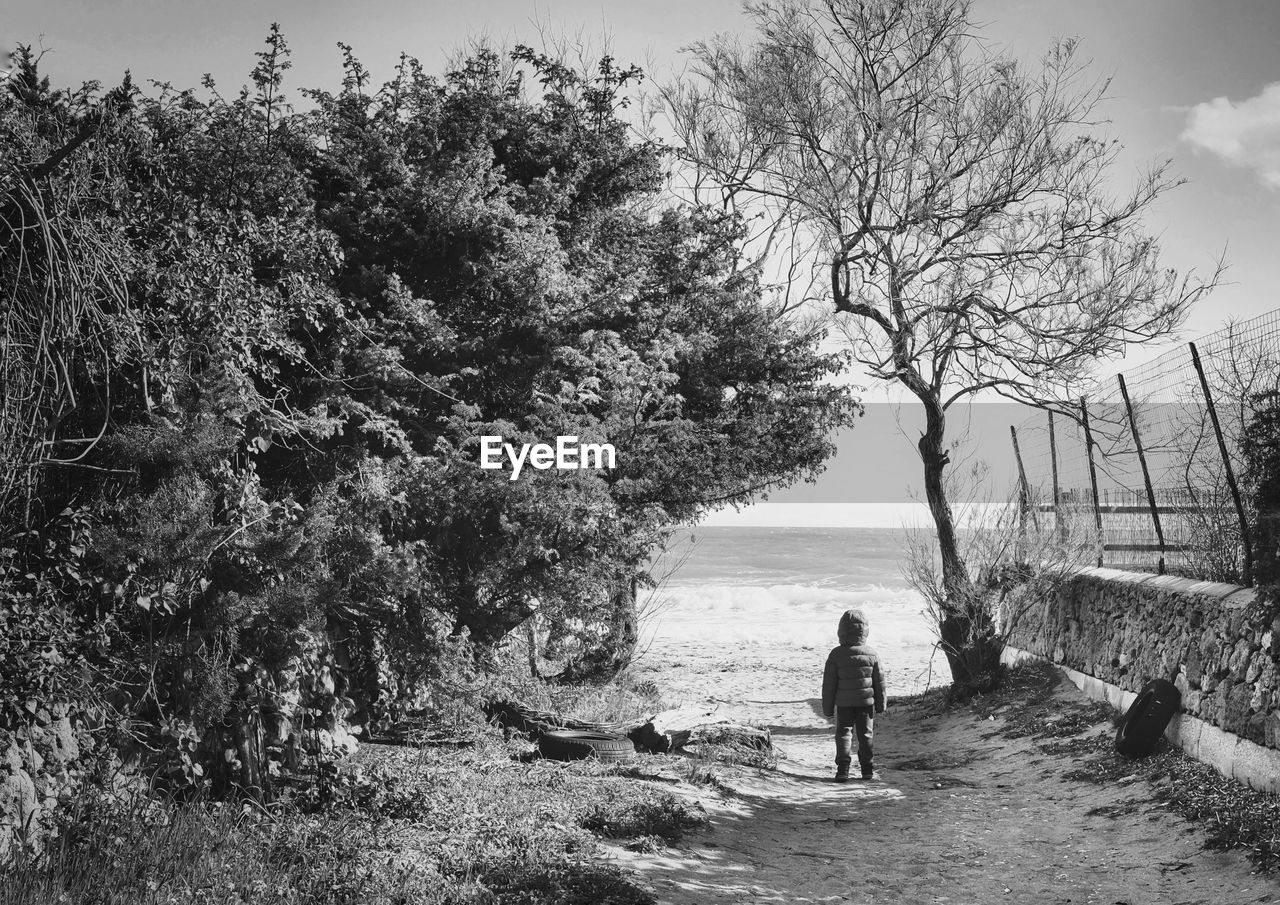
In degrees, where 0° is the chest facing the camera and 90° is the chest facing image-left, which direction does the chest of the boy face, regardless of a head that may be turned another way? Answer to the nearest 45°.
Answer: approximately 180°

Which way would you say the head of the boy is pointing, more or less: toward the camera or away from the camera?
away from the camera

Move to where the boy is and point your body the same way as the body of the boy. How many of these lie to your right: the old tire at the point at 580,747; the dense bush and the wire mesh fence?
1

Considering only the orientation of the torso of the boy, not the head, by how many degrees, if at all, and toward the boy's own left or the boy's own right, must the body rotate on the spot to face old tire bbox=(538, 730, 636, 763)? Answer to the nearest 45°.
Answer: approximately 135° to the boy's own left

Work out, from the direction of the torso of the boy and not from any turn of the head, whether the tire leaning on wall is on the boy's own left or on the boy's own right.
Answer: on the boy's own right

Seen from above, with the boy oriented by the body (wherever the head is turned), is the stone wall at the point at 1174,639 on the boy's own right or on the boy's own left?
on the boy's own right

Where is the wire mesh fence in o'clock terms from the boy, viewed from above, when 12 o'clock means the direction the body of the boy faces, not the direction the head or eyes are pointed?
The wire mesh fence is roughly at 1 o'clock from the boy.

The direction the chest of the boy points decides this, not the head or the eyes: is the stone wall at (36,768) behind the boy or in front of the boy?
behind
